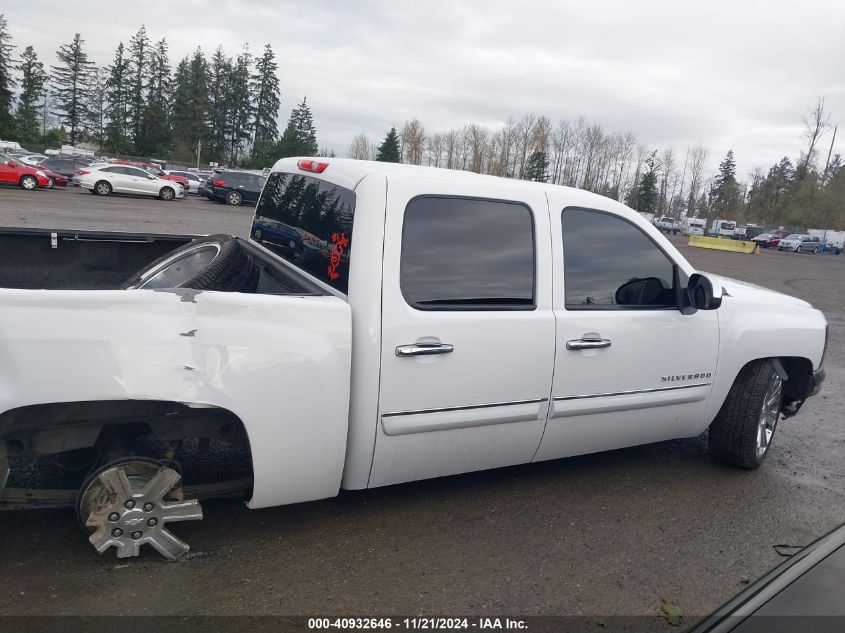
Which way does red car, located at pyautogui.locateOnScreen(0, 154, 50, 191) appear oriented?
to the viewer's right

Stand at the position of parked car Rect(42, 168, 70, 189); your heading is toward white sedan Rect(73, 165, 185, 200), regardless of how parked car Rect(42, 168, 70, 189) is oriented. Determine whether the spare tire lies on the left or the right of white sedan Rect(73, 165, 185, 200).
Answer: right

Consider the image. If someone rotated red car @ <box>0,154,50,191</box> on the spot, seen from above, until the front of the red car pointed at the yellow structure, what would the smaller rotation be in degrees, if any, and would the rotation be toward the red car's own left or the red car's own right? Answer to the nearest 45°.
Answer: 0° — it already faces it

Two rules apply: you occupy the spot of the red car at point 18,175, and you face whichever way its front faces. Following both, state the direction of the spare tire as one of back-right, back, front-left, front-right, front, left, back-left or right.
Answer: right

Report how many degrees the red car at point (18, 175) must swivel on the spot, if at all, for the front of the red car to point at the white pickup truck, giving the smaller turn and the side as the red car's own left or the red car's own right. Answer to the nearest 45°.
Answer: approximately 90° to the red car's own right
